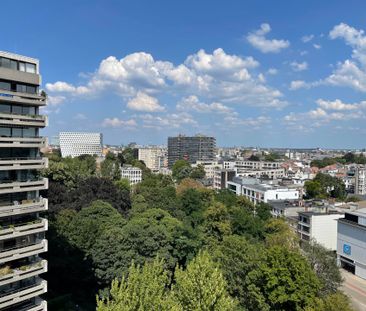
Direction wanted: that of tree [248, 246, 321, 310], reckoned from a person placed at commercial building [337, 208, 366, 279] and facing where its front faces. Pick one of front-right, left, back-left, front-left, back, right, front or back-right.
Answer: front-left

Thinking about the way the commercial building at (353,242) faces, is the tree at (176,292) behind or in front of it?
in front

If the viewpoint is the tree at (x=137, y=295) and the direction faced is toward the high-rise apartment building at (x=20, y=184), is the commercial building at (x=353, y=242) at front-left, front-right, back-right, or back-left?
back-right

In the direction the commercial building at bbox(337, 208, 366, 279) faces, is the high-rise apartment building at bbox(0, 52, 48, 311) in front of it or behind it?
in front

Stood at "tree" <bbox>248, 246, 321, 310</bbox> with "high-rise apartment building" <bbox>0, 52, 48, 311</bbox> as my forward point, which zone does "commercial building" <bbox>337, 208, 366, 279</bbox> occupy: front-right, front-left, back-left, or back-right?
back-right

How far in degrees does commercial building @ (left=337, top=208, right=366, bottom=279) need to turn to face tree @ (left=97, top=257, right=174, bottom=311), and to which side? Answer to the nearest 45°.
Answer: approximately 45° to its left

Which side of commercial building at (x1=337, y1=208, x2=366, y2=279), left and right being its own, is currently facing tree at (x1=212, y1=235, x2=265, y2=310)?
front

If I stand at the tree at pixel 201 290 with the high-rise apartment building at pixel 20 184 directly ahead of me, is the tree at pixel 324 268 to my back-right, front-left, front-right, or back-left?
back-right
